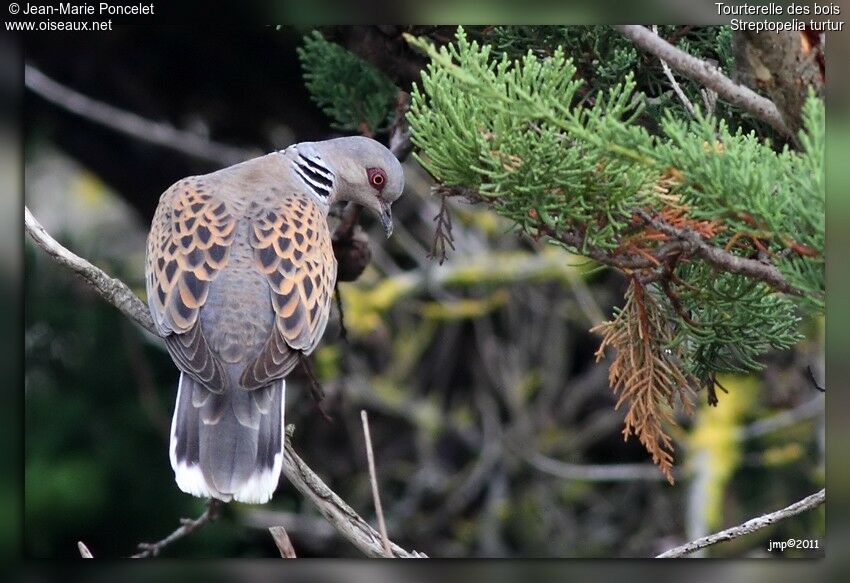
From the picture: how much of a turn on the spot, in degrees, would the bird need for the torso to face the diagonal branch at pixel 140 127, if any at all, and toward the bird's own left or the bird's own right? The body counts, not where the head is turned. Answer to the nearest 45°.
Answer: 0° — it already faces it

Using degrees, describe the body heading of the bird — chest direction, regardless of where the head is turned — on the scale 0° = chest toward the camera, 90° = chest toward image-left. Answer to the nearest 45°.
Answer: approximately 180°

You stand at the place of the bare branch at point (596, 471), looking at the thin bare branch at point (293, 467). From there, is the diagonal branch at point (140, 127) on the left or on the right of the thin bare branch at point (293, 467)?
right

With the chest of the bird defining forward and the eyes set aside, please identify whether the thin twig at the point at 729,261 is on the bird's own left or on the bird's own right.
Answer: on the bird's own right

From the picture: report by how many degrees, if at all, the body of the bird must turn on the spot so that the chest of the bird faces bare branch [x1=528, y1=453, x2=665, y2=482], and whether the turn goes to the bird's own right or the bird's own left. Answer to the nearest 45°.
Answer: approximately 45° to the bird's own right

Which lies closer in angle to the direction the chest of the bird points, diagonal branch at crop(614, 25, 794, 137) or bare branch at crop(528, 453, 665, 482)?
the bare branch

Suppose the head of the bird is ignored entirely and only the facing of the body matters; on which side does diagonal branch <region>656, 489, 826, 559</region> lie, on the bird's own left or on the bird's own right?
on the bird's own right

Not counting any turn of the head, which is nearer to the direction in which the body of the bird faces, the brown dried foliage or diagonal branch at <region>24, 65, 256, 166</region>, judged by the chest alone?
the diagonal branch
